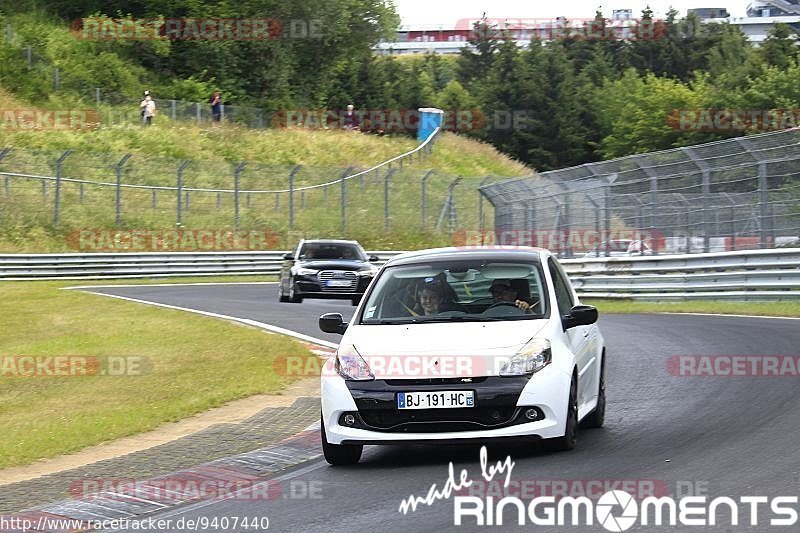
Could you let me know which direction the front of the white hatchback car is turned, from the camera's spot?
facing the viewer

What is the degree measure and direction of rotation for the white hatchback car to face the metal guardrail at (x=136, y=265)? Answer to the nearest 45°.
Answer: approximately 180°

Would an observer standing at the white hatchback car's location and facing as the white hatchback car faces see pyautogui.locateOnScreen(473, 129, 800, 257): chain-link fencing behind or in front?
behind

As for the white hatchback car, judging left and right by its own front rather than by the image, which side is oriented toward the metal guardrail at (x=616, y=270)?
back
